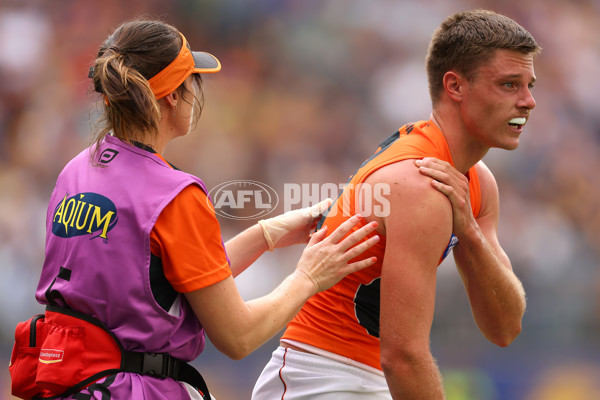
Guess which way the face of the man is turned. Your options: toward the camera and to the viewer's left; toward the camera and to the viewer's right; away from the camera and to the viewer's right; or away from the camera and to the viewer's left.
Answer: toward the camera and to the viewer's right

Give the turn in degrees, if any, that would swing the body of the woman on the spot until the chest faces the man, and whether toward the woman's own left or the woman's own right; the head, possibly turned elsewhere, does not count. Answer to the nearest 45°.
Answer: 0° — they already face them

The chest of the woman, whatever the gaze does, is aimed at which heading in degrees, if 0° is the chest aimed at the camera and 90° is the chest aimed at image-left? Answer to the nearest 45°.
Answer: approximately 225°

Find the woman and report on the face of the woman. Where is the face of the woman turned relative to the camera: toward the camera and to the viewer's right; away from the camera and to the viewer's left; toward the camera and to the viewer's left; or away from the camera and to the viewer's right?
away from the camera and to the viewer's right
